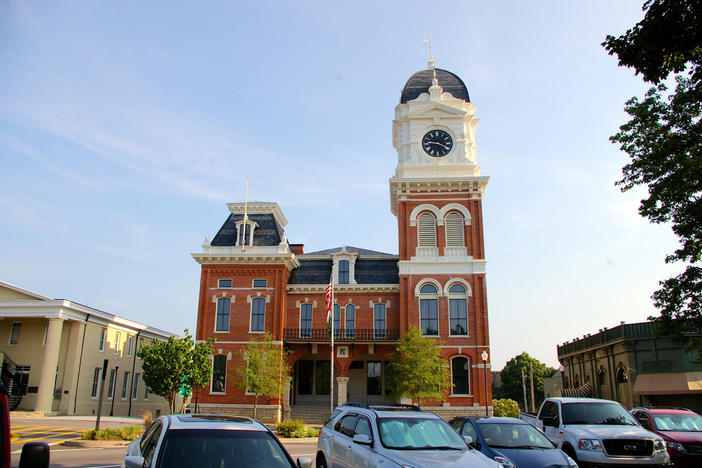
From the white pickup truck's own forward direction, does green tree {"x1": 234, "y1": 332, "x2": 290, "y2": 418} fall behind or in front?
behind

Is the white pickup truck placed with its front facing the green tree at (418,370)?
no

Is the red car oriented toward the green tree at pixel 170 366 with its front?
no

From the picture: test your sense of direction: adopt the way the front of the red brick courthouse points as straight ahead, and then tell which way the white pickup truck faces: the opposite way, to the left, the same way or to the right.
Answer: the same way

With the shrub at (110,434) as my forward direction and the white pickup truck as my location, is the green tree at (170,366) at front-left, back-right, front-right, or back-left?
front-right

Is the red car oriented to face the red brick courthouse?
no

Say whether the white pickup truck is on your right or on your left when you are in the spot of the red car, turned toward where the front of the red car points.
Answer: on your right

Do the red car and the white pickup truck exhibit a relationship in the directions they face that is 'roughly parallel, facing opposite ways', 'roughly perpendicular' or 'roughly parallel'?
roughly parallel

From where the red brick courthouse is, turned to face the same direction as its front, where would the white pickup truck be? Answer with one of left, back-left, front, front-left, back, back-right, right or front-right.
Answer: front

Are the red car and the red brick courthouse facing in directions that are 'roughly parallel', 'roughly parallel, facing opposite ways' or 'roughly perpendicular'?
roughly parallel

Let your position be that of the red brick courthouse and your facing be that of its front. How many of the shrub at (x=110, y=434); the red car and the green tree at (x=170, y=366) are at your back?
0

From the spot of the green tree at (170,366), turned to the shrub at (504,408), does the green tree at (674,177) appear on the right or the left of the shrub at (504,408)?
right

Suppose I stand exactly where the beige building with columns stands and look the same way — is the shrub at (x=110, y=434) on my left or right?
on my left

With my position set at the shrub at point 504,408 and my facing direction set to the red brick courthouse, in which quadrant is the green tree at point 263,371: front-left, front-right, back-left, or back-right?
front-left

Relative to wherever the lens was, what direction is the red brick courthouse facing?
facing the viewer

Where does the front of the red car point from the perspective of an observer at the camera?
facing the viewer and to the right of the viewer

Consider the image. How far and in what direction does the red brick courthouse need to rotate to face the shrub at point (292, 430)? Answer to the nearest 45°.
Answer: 0° — it already faces it

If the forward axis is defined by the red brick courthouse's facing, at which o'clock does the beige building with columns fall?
The beige building with columns is roughly at 3 o'clock from the red brick courthouse.
